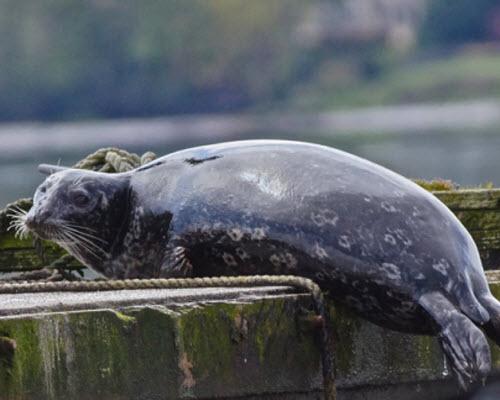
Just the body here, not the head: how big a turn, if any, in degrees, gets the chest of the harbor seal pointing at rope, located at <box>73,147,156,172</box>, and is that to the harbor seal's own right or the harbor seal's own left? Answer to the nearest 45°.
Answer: approximately 45° to the harbor seal's own right

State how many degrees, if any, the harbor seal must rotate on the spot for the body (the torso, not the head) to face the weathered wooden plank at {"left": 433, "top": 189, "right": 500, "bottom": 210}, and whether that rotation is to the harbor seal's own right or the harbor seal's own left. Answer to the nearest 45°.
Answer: approximately 135° to the harbor seal's own right

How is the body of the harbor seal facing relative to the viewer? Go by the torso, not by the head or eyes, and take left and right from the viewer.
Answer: facing to the left of the viewer
